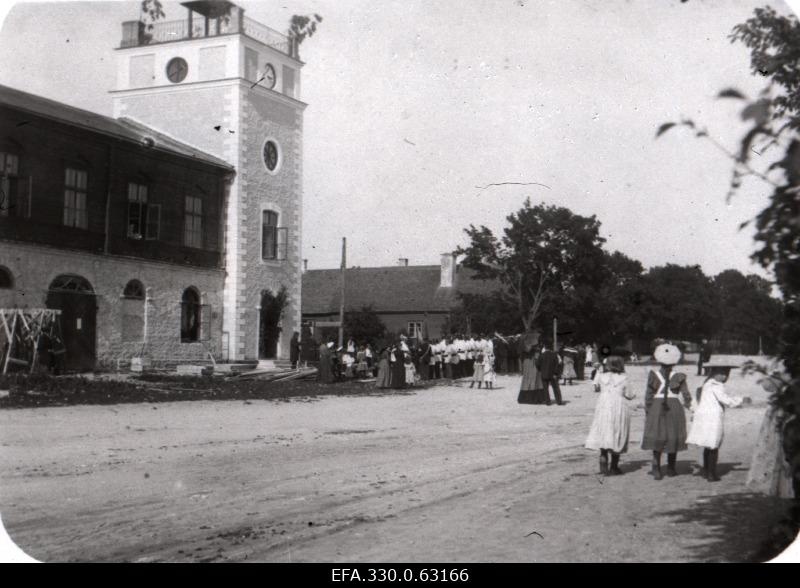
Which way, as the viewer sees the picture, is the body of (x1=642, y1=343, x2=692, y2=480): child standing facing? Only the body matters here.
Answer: away from the camera

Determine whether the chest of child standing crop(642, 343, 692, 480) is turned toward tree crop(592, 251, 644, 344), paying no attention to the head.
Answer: yes

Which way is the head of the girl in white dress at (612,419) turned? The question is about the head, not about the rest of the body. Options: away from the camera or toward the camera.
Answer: away from the camera

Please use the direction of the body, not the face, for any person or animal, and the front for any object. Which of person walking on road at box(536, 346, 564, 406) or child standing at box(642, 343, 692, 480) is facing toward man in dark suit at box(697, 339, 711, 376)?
the child standing

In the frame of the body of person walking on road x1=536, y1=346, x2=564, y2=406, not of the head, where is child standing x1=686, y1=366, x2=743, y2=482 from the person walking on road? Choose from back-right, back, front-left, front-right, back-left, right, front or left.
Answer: back

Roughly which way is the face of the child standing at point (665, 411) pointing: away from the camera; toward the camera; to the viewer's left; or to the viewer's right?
away from the camera

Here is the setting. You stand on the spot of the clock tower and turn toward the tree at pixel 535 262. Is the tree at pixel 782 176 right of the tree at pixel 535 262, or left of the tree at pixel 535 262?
right

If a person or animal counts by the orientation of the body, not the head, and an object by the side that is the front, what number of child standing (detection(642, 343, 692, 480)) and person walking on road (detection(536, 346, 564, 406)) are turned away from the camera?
2

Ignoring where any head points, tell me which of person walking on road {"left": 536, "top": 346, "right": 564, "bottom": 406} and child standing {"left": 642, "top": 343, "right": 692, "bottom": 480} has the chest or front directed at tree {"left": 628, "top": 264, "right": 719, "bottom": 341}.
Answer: the child standing

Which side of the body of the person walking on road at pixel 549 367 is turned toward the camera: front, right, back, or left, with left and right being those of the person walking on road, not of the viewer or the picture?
back
